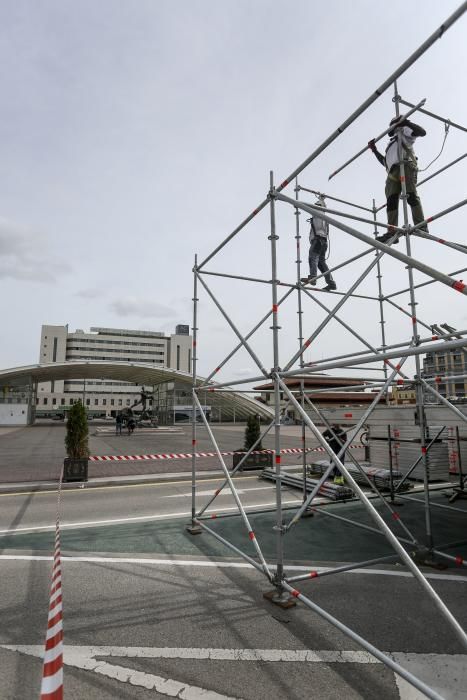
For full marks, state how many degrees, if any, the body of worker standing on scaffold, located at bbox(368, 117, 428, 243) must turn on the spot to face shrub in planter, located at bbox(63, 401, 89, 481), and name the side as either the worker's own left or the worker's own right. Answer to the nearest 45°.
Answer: approximately 90° to the worker's own right

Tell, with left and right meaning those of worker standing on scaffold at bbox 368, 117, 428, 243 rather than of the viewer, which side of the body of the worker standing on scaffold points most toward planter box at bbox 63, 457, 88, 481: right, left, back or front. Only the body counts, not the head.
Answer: right

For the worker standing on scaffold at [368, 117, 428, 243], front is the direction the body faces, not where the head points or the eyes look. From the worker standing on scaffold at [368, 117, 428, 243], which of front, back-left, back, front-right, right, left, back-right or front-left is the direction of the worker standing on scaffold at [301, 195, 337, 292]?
right

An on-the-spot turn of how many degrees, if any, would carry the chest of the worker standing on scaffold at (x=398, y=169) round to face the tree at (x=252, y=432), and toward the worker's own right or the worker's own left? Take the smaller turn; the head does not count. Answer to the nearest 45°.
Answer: approximately 90° to the worker's own right

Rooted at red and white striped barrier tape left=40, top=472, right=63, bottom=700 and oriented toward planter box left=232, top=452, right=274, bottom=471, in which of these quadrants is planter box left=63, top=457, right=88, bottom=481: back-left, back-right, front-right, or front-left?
front-left

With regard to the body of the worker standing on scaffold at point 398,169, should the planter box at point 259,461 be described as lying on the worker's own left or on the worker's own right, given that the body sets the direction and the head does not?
on the worker's own right

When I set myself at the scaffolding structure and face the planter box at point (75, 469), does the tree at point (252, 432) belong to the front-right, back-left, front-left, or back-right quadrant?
front-right

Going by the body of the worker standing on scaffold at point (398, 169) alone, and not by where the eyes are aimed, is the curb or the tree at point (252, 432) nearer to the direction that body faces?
the curb

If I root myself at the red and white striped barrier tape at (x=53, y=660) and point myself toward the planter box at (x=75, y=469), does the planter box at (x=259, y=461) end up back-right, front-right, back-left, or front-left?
front-right

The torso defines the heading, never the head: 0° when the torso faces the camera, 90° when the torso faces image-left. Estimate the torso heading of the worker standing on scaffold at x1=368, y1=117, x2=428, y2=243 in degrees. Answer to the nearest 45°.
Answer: approximately 45°
